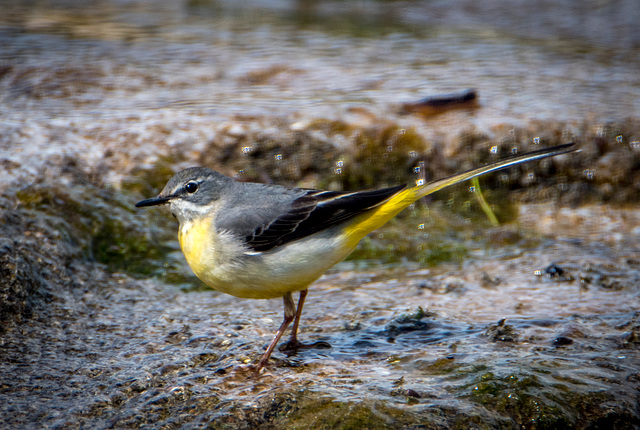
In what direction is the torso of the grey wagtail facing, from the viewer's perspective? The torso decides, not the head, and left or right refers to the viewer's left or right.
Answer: facing to the left of the viewer
